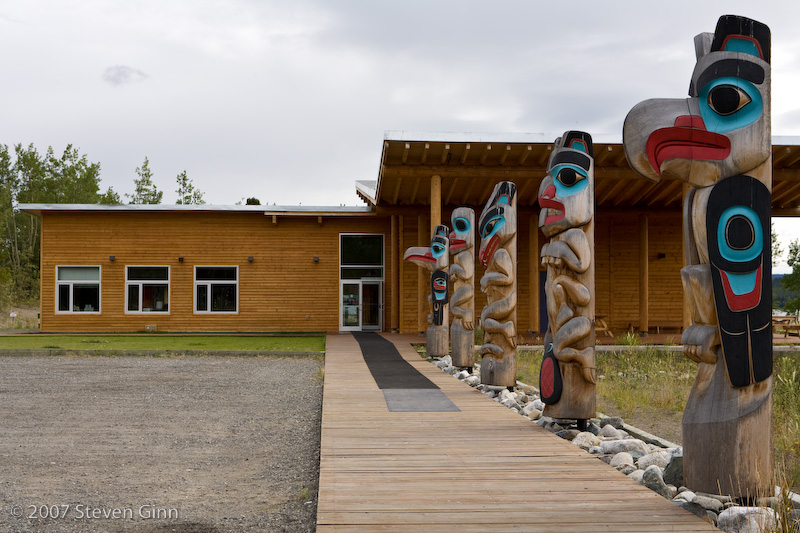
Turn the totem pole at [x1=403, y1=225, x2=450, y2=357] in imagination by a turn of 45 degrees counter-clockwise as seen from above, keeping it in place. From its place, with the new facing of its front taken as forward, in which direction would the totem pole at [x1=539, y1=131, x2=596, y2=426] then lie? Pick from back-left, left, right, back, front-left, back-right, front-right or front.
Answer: front-left

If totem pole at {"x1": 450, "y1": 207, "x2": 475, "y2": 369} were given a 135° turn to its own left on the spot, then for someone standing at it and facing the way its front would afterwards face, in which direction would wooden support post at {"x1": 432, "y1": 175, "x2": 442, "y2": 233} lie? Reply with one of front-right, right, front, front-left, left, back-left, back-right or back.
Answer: back-left

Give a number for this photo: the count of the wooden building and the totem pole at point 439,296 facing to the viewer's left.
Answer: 1

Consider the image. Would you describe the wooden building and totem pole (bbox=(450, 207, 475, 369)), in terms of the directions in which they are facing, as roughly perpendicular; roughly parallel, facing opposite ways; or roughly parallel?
roughly perpendicular

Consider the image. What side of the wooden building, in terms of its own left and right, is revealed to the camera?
front

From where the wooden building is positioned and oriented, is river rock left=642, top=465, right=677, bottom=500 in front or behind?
in front

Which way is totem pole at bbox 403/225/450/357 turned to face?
to the viewer's left

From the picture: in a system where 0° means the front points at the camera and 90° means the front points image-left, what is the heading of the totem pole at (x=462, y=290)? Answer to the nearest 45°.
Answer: approximately 90°

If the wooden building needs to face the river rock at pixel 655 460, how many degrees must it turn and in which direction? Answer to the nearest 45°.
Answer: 0° — it already faces it

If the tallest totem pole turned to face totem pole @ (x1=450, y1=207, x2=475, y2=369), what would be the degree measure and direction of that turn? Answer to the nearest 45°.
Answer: approximately 45° to its right

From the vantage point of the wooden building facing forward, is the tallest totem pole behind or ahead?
ahead

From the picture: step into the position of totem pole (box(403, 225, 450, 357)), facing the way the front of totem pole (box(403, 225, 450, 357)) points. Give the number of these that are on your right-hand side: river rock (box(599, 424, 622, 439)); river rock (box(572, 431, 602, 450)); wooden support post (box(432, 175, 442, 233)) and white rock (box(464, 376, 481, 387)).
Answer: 1

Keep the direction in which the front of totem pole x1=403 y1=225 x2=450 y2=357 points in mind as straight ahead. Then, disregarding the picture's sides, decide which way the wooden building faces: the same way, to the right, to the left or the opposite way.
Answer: to the left

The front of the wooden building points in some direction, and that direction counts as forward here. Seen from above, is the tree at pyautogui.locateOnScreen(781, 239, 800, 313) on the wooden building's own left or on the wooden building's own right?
on the wooden building's own left

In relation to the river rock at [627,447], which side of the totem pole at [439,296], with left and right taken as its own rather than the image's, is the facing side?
left

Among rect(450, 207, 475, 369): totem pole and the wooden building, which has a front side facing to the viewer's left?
the totem pole

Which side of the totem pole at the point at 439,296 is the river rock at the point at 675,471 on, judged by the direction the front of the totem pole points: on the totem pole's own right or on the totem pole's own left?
on the totem pole's own left
